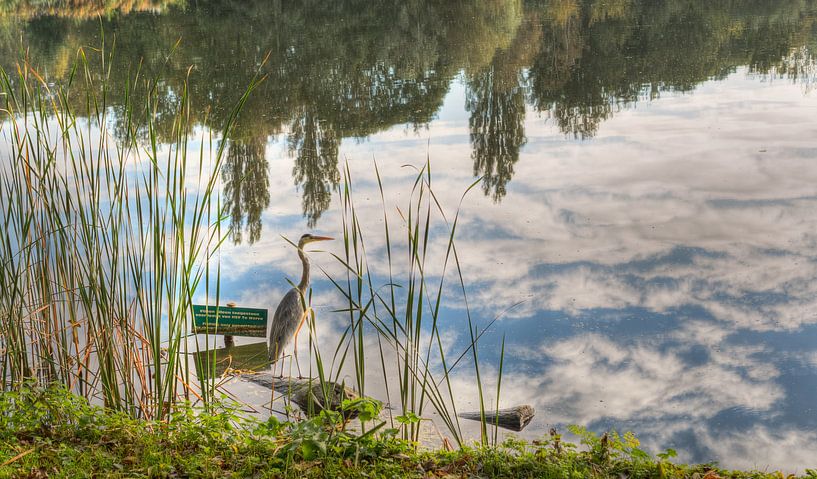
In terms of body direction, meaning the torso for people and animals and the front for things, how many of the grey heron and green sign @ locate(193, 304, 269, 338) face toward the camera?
1

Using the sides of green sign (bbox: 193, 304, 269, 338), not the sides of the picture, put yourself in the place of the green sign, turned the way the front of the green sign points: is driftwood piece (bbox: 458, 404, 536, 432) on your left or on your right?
on your left

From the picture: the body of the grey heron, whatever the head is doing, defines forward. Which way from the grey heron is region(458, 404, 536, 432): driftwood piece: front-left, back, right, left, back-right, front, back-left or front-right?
front-right

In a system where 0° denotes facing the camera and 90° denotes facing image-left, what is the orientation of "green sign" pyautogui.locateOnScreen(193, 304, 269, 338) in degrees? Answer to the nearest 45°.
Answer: approximately 0°

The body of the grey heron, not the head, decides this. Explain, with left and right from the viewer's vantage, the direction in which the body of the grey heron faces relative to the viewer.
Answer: facing to the right of the viewer

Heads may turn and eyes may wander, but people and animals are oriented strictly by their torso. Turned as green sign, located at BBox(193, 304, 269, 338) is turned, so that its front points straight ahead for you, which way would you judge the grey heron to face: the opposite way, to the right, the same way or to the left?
to the left
